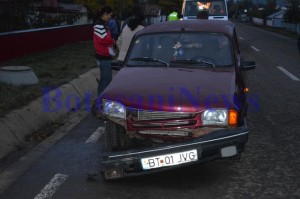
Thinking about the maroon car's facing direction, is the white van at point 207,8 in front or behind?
behind

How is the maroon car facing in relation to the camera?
toward the camera

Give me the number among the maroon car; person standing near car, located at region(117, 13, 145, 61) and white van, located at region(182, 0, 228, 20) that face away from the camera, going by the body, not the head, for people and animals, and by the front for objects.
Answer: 1

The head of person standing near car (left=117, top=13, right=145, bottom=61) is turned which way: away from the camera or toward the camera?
away from the camera
